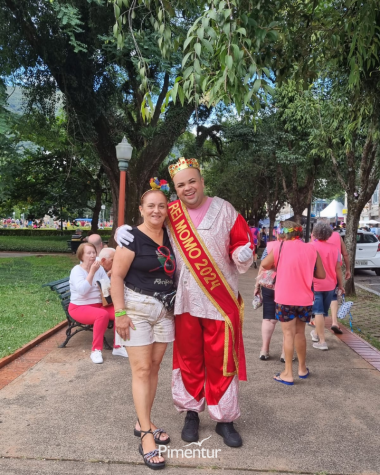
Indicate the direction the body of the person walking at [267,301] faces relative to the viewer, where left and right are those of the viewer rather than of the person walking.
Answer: facing away from the viewer

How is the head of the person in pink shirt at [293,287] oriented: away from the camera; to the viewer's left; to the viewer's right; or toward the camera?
away from the camera

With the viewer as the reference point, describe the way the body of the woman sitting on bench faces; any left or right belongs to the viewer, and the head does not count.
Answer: facing the viewer and to the right of the viewer

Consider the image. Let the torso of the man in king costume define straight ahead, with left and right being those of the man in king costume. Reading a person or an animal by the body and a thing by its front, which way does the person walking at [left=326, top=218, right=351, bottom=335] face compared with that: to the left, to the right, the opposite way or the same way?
the opposite way

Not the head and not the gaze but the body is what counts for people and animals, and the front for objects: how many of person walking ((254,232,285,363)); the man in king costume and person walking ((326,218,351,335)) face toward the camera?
1

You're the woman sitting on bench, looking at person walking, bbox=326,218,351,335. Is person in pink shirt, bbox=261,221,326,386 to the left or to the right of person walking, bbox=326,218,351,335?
right

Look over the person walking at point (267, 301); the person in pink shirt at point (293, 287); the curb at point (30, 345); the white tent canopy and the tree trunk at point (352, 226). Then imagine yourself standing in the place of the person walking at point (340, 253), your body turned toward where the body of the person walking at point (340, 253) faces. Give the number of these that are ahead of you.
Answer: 2

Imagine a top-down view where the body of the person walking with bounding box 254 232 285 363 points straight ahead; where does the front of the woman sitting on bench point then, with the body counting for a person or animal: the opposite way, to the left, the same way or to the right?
to the right

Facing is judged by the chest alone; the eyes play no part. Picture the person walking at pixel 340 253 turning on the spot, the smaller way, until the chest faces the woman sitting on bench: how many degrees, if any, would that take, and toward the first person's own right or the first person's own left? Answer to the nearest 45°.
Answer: approximately 135° to the first person's own left

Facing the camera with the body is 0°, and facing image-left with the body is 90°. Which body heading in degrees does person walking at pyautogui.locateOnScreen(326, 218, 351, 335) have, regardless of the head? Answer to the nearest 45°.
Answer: approximately 180°

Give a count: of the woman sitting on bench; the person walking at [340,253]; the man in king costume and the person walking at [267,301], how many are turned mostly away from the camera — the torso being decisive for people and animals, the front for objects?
2

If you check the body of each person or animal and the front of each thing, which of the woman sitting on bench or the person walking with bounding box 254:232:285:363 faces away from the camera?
the person walking

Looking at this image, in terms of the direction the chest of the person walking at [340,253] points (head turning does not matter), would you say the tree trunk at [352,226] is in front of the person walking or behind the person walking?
in front

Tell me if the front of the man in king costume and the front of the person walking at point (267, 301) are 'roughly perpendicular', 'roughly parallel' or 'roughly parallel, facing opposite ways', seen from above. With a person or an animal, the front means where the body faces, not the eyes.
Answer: roughly parallel, facing opposite ways

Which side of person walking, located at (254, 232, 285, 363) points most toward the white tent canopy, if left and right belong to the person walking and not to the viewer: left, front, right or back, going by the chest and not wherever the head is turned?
front

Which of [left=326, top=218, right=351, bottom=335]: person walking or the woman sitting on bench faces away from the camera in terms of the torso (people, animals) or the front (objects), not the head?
the person walking

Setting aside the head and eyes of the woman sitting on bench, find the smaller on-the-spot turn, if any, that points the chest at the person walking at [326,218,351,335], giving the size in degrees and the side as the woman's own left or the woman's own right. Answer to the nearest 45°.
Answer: approximately 45° to the woman's own left

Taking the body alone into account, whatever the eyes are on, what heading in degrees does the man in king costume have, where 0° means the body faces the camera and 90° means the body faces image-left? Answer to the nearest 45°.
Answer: approximately 0°

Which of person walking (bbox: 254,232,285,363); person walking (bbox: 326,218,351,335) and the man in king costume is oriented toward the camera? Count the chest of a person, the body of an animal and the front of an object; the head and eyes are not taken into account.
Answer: the man in king costume
